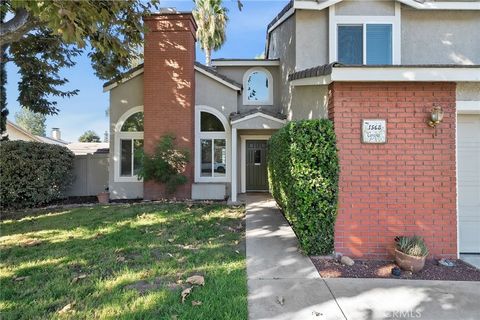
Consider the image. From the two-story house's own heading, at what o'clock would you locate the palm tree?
The palm tree is roughly at 5 o'clock from the two-story house.

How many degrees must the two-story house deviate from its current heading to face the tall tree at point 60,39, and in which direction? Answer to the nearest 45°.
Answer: approximately 90° to its right

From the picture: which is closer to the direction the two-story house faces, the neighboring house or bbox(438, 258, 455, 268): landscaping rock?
the landscaping rock

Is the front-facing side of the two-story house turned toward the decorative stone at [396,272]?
yes

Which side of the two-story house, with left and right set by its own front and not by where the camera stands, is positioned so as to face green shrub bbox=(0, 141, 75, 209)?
right

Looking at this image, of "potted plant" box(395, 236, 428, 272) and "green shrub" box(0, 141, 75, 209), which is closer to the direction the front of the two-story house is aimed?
the potted plant

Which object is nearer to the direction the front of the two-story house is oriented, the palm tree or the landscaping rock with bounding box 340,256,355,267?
the landscaping rock

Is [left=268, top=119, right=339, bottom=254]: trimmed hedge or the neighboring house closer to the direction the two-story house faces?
the trimmed hedge

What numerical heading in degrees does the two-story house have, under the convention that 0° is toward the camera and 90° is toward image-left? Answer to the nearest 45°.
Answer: approximately 0°

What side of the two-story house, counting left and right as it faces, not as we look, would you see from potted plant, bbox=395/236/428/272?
front

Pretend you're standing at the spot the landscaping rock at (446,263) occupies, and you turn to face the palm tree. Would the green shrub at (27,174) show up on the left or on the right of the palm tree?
left

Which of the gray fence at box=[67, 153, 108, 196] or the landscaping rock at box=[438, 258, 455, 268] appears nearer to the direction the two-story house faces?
the landscaping rock

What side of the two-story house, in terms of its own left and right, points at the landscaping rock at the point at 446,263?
front

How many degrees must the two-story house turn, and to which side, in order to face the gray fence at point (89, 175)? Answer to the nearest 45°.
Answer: approximately 90° to its right
